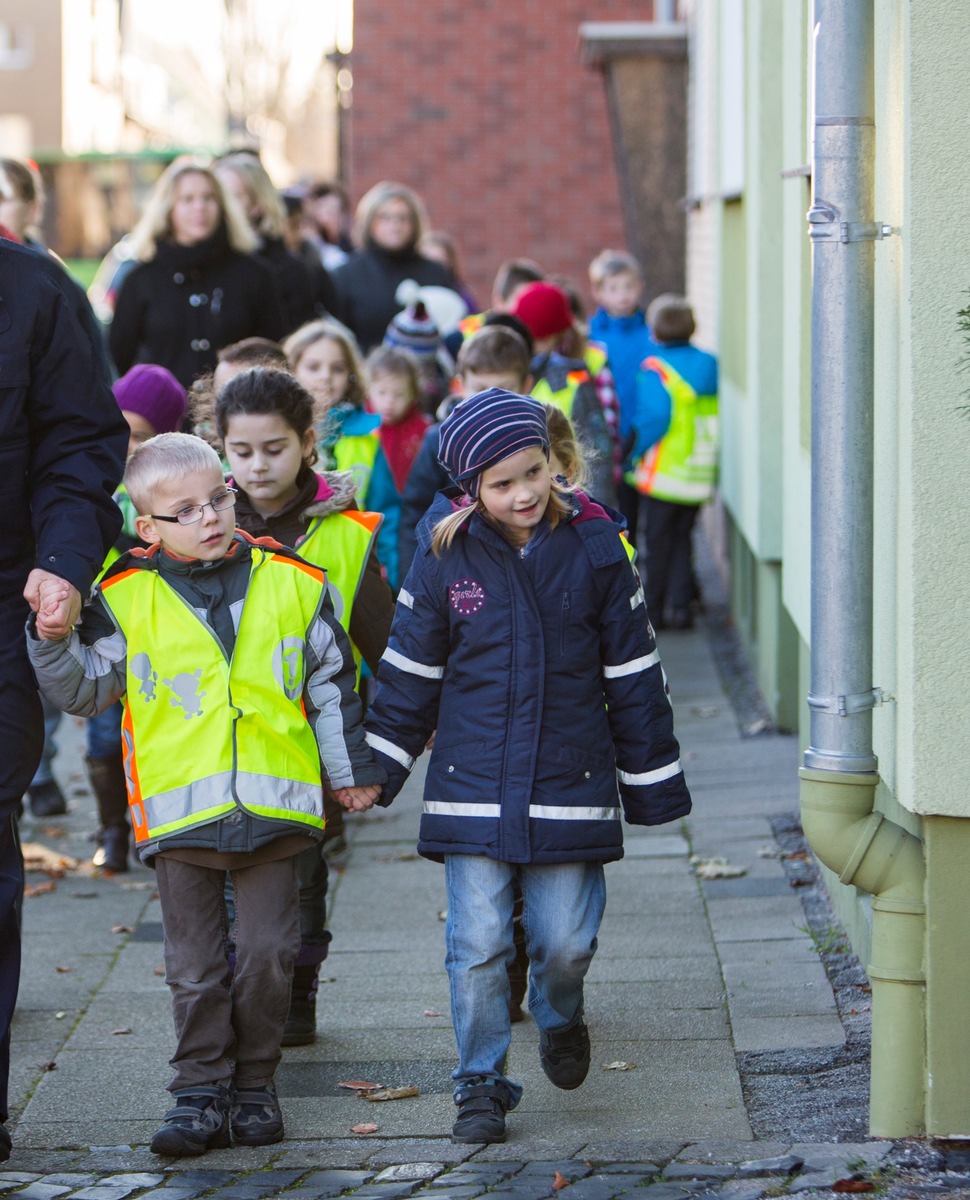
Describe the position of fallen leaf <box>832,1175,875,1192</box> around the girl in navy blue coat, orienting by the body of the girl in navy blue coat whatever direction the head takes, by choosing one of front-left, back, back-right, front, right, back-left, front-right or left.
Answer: front-left

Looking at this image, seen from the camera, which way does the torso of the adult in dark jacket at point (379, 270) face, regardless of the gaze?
toward the camera

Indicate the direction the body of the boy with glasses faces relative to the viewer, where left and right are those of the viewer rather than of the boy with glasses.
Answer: facing the viewer

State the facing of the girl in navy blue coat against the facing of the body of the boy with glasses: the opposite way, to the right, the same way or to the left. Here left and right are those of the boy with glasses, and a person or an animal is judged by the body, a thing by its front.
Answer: the same way

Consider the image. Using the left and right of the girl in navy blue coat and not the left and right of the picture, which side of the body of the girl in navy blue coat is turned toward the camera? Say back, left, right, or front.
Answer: front

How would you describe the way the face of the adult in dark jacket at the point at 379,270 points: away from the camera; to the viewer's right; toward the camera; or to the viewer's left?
toward the camera

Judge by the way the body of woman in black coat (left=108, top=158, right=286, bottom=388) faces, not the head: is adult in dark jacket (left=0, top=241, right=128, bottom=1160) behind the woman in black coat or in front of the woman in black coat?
in front

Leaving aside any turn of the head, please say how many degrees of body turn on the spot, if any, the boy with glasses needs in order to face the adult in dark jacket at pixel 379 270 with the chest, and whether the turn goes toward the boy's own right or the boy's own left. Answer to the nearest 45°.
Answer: approximately 180°

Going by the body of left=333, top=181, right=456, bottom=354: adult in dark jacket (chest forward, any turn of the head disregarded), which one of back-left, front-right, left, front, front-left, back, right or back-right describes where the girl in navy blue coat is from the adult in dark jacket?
front

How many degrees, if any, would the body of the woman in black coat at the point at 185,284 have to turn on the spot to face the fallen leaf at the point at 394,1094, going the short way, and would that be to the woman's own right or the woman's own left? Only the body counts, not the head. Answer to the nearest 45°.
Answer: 0° — they already face it

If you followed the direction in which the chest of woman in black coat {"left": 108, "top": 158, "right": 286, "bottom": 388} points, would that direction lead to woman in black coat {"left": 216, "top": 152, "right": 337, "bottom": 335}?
no

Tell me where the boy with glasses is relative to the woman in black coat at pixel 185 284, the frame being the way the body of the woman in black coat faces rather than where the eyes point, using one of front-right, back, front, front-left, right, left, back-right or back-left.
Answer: front

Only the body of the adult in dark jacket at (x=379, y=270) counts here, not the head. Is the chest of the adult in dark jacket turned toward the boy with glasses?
yes

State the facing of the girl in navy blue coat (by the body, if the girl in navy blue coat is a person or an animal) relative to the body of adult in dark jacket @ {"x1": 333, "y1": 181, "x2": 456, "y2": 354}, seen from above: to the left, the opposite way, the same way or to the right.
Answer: the same way

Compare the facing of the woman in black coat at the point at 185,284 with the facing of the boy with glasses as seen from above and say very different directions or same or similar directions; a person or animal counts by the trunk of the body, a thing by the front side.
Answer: same or similar directions
